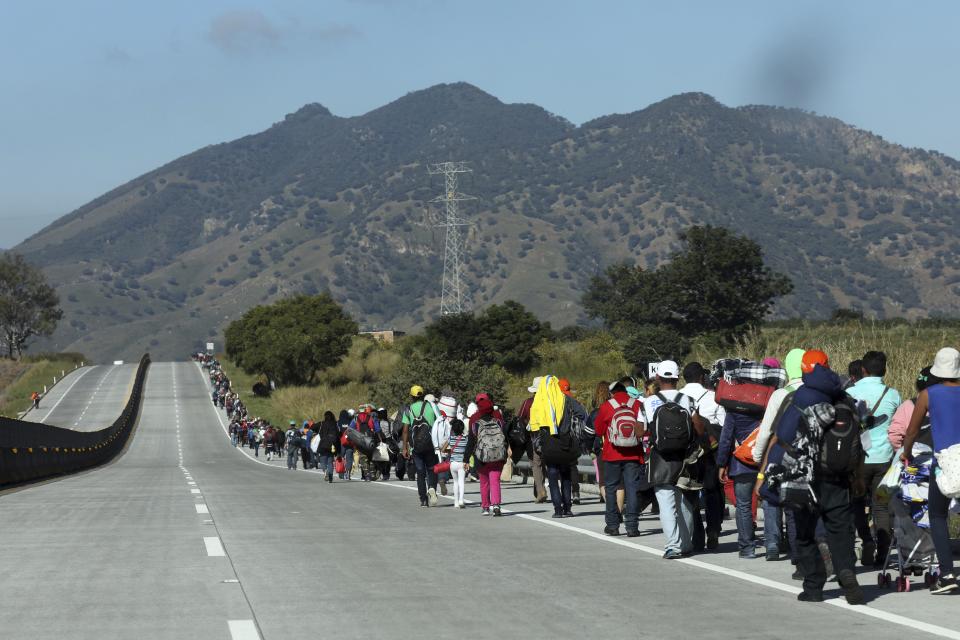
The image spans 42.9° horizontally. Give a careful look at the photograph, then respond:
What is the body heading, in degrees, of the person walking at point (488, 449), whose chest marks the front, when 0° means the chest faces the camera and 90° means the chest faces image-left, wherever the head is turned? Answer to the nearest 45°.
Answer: approximately 180°

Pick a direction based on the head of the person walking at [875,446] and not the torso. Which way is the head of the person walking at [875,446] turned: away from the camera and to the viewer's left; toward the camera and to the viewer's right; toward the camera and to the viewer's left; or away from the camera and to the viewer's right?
away from the camera and to the viewer's left

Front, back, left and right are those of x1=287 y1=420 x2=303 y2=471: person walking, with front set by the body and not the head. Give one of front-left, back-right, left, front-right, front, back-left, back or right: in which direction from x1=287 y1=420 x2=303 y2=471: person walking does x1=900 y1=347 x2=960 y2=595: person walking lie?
back

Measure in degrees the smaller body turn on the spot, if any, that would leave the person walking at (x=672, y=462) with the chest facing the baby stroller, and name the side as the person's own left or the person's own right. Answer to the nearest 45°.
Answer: approximately 135° to the person's own right

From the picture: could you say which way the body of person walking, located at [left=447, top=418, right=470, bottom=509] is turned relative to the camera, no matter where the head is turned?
away from the camera

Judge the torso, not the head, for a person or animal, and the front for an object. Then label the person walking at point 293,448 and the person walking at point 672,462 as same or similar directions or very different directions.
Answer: same or similar directions

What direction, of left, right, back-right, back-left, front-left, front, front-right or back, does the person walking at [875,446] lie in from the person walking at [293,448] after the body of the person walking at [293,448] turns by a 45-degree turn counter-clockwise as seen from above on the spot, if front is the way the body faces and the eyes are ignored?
back-left

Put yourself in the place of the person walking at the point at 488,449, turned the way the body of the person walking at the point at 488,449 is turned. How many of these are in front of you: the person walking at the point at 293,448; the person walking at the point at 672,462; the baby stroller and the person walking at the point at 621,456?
1

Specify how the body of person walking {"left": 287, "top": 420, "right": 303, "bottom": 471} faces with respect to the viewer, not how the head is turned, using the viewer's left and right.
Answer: facing away from the viewer

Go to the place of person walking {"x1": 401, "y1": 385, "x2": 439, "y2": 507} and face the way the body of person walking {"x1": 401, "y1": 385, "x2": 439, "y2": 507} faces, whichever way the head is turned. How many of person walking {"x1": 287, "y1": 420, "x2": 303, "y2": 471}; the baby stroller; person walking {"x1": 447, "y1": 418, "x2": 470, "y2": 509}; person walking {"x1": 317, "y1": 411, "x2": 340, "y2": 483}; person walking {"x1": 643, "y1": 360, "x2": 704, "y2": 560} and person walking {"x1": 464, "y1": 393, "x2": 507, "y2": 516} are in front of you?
2

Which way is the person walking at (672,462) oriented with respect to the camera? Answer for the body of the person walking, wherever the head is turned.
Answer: away from the camera

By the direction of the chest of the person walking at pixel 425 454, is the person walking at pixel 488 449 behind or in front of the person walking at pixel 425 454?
behind

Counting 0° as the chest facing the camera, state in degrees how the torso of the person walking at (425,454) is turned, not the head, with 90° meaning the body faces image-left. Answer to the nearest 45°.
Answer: approximately 180°
